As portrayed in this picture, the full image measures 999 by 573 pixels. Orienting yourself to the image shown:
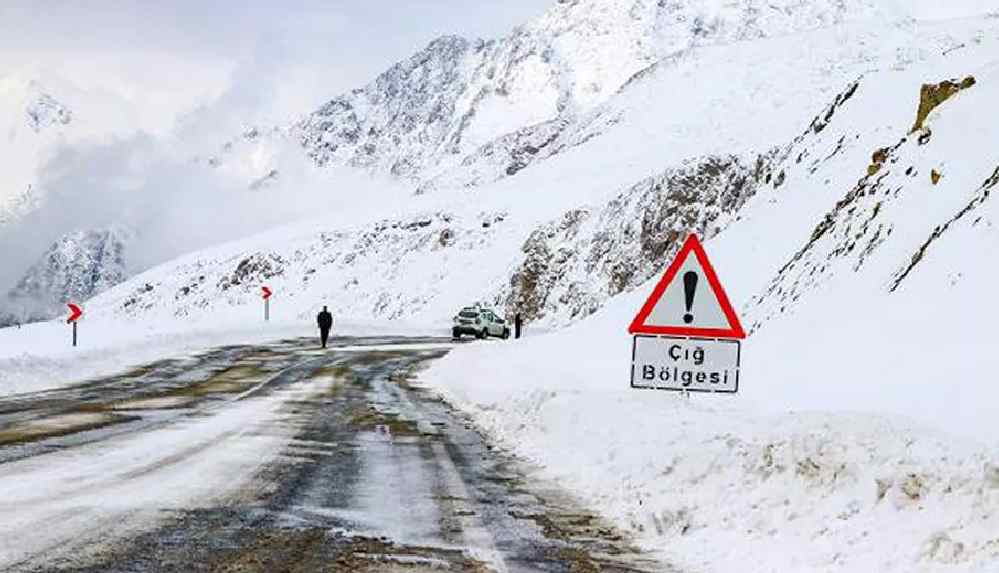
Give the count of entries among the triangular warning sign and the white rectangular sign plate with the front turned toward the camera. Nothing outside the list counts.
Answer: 2

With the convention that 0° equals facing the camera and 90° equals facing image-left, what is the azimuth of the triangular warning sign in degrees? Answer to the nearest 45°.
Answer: approximately 0°

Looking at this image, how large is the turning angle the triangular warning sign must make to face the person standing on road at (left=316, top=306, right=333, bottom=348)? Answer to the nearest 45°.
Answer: approximately 135° to its right

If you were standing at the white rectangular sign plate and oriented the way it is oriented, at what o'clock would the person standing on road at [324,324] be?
The person standing on road is roughly at 5 o'clock from the white rectangular sign plate.
